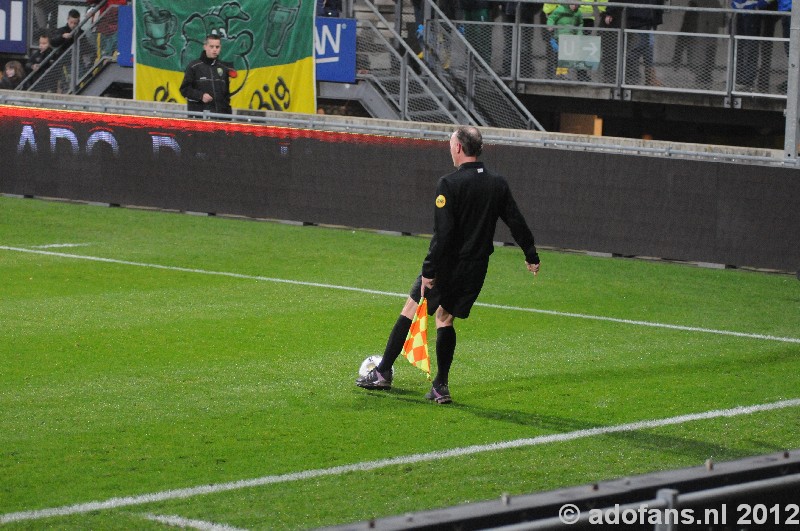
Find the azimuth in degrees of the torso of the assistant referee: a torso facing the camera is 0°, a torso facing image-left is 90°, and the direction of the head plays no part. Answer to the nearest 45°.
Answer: approximately 135°

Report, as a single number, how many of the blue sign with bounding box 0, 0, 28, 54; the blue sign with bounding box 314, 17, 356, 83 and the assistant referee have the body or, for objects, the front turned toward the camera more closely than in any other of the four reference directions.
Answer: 2

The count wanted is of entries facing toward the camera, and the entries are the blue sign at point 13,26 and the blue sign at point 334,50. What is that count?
2

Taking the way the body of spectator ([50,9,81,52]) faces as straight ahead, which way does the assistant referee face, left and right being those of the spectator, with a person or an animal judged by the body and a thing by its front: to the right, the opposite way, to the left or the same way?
the opposite way

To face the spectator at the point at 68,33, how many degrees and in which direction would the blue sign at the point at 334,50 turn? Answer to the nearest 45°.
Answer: approximately 135° to its right

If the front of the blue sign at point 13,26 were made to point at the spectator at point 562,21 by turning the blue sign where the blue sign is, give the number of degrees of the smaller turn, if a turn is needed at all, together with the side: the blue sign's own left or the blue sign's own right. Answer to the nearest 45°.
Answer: approximately 45° to the blue sign's own left
